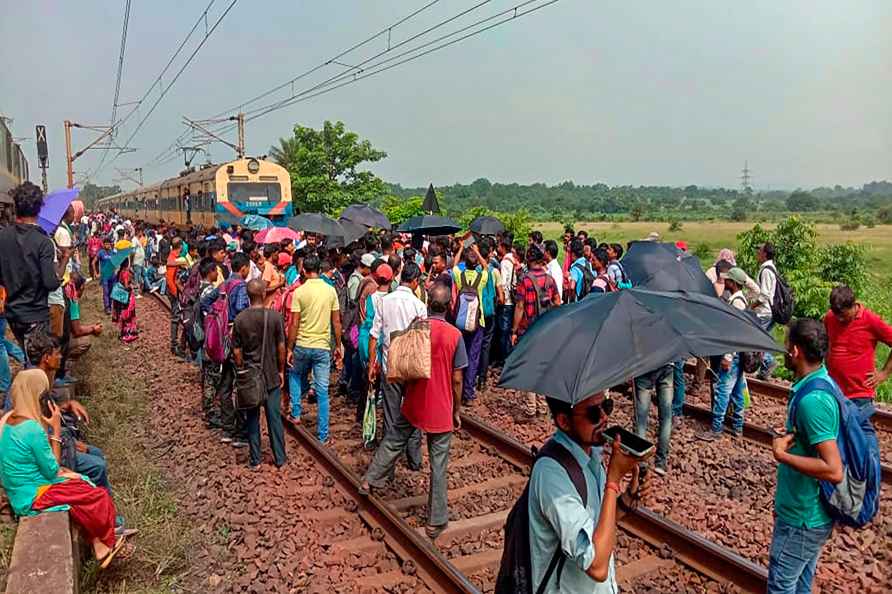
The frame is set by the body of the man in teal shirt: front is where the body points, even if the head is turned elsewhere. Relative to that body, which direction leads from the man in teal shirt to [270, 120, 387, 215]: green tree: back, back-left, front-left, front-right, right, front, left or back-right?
front-right

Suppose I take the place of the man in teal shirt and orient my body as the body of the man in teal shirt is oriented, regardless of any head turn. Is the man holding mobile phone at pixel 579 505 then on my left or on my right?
on my left

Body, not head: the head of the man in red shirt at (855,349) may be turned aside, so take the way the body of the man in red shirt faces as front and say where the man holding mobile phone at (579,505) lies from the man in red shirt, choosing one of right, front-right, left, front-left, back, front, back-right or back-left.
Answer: front-left

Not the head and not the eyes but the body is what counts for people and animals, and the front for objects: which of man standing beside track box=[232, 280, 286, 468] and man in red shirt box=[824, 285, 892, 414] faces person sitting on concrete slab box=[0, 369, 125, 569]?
the man in red shirt

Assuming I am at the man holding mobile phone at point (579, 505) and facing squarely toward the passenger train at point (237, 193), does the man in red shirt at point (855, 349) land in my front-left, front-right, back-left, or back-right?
front-right

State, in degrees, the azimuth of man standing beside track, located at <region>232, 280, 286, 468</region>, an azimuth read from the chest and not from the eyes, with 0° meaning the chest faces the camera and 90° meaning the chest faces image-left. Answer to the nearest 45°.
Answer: approximately 180°

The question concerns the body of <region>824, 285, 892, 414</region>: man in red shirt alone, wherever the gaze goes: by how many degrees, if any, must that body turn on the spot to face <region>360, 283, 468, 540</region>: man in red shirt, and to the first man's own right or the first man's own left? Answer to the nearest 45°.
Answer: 0° — they already face them

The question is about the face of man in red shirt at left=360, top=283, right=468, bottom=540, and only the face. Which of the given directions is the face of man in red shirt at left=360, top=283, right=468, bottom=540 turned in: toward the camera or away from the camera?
away from the camera

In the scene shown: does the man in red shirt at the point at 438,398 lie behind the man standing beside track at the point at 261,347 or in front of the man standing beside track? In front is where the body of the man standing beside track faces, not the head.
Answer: behind

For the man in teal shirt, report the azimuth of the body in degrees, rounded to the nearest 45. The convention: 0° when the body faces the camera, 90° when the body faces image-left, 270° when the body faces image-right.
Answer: approximately 90°

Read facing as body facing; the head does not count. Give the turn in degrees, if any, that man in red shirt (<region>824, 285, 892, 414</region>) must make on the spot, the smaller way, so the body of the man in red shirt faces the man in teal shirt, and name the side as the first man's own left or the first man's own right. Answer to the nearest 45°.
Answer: approximately 45° to the first man's own left

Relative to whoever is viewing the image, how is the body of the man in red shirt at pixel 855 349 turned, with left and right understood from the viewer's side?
facing the viewer and to the left of the viewer

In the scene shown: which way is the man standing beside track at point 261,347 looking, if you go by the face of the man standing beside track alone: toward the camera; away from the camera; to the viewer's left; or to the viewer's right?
away from the camera

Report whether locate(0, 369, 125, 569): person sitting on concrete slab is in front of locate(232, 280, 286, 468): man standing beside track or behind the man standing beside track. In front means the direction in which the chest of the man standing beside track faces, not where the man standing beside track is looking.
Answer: behind

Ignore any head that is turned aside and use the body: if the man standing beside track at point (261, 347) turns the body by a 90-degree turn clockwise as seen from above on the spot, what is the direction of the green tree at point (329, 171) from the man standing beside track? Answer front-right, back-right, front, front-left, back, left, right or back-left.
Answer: left

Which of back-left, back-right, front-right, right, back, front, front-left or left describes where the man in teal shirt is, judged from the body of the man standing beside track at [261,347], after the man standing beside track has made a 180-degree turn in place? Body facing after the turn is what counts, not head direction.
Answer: front-left
